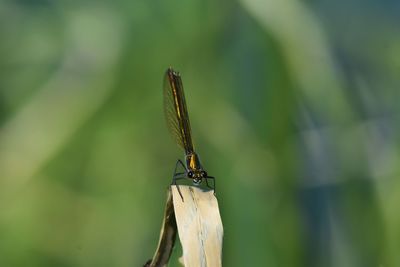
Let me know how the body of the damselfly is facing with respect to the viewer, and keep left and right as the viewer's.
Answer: facing the viewer
